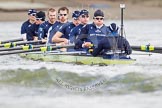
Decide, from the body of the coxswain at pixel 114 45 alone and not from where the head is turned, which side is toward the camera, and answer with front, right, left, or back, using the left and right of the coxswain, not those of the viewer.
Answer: back

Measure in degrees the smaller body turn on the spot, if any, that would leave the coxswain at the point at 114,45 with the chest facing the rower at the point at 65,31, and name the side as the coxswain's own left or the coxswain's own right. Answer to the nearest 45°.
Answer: approximately 45° to the coxswain's own left

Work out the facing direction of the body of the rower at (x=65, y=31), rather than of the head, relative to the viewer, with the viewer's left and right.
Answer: facing the viewer and to the right of the viewer

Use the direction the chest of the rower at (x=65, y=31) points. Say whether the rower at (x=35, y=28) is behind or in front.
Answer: behind

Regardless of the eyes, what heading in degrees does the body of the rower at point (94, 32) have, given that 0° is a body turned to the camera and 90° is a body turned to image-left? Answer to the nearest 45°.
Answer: approximately 0°

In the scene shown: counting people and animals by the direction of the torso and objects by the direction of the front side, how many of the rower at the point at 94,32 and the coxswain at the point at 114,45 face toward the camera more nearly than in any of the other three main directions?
1
